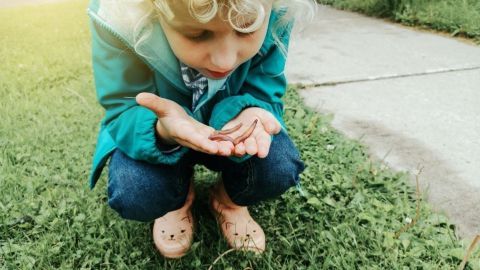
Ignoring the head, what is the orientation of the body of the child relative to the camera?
toward the camera
